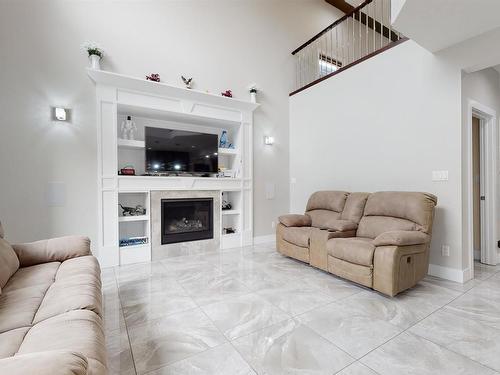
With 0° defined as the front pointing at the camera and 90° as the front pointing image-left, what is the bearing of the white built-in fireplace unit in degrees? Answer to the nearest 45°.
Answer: approximately 315°

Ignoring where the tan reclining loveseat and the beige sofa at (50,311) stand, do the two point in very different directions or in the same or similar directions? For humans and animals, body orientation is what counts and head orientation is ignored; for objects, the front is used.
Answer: very different directions

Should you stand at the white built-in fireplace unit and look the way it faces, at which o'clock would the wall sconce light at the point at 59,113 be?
The wall sconce light is roughly at 4 o'clock from the white built-in fireplace unit.

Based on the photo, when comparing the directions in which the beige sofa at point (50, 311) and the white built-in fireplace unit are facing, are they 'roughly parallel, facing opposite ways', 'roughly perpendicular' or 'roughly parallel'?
roughly perpendicular

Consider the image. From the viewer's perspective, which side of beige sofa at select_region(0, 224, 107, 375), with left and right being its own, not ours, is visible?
right

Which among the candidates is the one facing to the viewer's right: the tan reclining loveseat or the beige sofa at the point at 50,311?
the beige sofa

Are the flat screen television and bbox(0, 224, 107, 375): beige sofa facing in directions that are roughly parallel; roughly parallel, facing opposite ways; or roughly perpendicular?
roughly perpendicular

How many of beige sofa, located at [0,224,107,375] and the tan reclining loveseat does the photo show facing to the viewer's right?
1

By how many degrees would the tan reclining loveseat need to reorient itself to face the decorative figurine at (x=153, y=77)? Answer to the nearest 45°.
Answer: approximately 45° to its right

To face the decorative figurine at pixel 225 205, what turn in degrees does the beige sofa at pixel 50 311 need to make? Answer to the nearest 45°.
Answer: approximately 45° to its left

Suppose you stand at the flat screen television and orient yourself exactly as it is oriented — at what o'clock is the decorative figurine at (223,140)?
The decorative figurine is roughly at 10 o'clock from the flat screen television.

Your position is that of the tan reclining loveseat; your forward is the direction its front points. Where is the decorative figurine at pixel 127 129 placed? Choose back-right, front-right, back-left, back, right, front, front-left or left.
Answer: front-right
